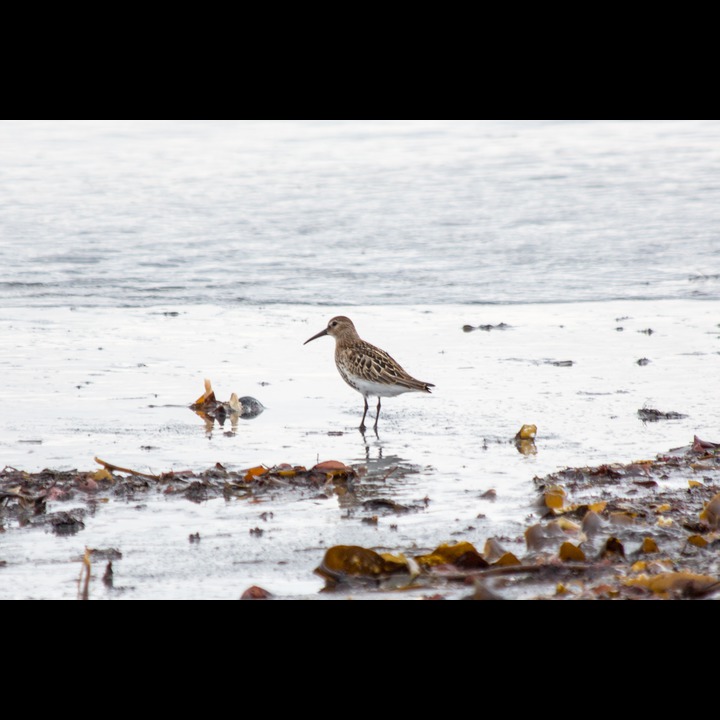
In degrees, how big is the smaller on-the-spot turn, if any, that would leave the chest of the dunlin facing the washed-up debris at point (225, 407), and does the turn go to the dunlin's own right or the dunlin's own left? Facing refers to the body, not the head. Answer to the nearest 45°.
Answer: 0° — it already faces it

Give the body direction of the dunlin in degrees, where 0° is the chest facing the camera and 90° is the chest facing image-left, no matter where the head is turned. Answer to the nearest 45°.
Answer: approximately 90°
